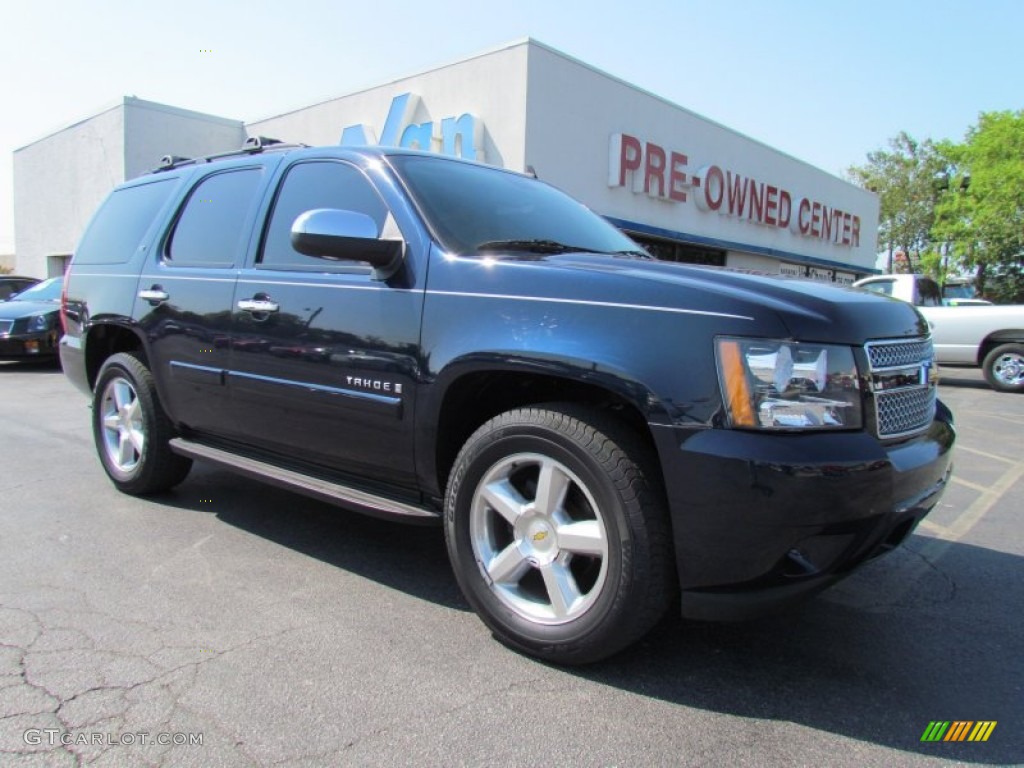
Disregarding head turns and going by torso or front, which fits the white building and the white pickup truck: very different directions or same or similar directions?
very different directions

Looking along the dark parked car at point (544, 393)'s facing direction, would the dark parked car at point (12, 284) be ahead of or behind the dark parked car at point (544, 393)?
behind

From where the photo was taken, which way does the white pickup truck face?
to the viewer's left

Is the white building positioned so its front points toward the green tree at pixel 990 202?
no

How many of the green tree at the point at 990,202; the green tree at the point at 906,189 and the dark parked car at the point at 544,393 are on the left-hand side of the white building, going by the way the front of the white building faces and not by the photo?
2

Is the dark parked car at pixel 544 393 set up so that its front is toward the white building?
no

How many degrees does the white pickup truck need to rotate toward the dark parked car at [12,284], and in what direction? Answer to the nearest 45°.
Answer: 0° — it already faces it

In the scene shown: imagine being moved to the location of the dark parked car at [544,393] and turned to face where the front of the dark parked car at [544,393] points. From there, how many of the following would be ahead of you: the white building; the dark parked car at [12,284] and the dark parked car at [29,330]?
0

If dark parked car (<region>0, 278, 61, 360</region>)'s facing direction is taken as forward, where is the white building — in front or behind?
behind

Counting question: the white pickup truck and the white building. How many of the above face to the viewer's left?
1

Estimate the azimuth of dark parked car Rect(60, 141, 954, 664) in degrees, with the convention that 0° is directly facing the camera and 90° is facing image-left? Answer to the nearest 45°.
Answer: approximately 315°

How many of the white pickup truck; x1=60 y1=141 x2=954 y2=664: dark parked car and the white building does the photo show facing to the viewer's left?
1

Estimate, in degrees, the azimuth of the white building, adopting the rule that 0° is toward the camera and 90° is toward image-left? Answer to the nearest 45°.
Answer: approximately 315°

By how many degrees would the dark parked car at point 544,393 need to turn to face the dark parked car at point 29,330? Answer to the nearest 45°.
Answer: approximately 180°

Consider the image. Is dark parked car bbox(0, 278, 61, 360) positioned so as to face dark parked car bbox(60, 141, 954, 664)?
no
